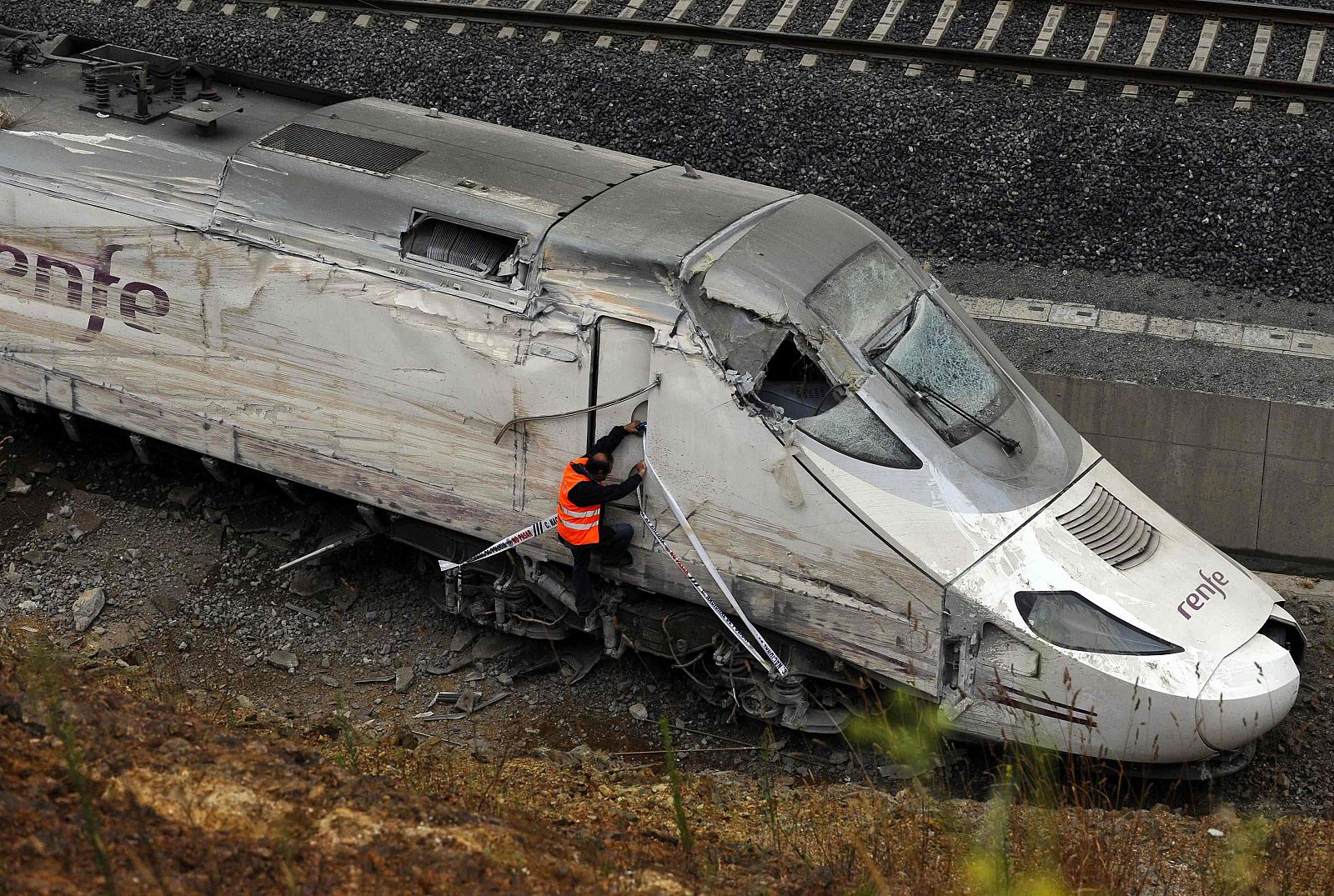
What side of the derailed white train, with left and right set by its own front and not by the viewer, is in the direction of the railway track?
left

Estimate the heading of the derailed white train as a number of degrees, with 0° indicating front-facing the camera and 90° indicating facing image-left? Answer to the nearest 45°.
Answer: approximately 315°

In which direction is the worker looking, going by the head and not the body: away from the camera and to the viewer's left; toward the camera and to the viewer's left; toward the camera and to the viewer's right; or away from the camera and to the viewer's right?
away from the camera and to the viewer's right

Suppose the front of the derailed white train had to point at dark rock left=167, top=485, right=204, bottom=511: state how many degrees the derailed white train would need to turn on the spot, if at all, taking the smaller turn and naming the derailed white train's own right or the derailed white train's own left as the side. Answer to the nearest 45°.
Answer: approximately 180°

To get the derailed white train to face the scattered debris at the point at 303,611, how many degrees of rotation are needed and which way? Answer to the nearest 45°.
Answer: approximately 135° to its right
